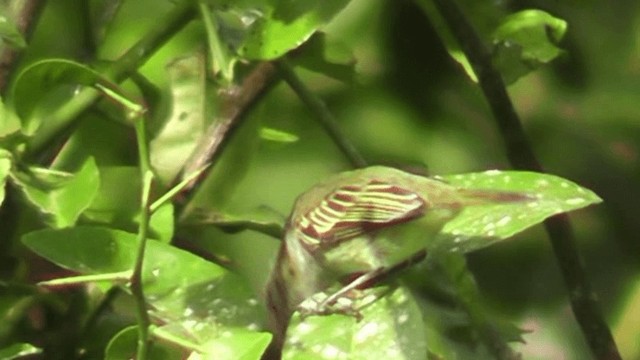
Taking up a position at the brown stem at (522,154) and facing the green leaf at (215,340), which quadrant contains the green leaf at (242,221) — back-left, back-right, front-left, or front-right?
front-right

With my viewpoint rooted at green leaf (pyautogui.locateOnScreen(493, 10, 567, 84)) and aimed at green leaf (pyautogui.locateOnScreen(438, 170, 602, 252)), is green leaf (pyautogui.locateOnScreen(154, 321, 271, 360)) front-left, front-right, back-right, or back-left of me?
front-right

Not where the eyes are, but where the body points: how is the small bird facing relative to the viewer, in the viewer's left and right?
facing to the left of the viewer

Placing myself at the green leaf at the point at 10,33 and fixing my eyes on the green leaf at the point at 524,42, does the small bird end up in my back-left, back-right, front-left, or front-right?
front-right
